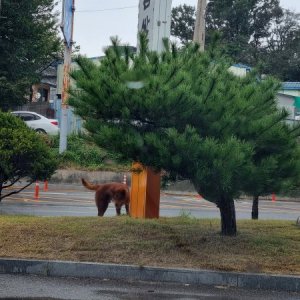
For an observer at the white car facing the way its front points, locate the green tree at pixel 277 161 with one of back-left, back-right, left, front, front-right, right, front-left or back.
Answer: left

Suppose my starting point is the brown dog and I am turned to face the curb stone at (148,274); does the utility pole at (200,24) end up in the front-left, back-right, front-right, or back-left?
back-left

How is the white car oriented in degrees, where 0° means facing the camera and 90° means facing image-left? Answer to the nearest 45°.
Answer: approximately 90°

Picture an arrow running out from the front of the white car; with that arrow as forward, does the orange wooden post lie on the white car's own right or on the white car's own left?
on the white car's own left

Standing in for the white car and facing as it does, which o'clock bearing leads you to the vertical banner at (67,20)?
The vertical banner is roughly at 9 o'clock from the white car.

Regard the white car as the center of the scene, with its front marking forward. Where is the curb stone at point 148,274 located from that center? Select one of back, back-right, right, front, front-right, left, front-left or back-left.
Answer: left

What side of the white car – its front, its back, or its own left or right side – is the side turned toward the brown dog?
left

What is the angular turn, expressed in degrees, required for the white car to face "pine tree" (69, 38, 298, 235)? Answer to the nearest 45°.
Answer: approximately 90° to its left
